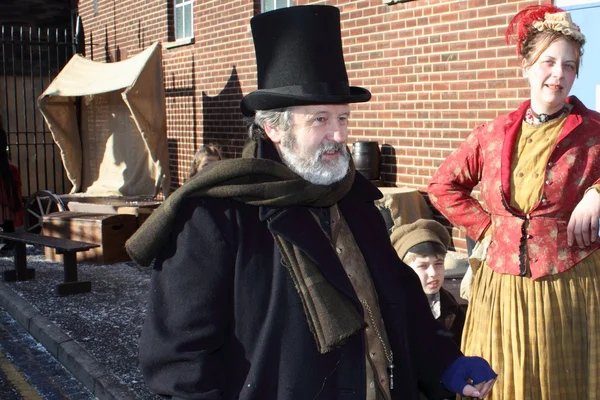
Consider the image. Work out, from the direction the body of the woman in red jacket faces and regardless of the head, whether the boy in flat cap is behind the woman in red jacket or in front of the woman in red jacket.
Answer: behind

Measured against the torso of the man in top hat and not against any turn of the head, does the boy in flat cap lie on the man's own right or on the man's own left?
on the man's own left

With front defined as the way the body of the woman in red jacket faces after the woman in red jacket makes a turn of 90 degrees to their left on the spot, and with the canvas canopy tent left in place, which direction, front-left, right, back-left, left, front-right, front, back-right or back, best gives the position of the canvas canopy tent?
back-left

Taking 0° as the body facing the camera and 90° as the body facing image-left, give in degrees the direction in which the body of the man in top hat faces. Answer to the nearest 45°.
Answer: approximately 315°

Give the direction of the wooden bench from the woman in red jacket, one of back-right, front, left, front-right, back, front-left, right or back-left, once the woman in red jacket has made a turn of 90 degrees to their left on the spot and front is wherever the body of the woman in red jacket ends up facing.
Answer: back-left

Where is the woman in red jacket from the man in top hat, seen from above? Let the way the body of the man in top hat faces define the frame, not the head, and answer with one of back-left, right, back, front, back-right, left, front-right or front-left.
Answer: left
